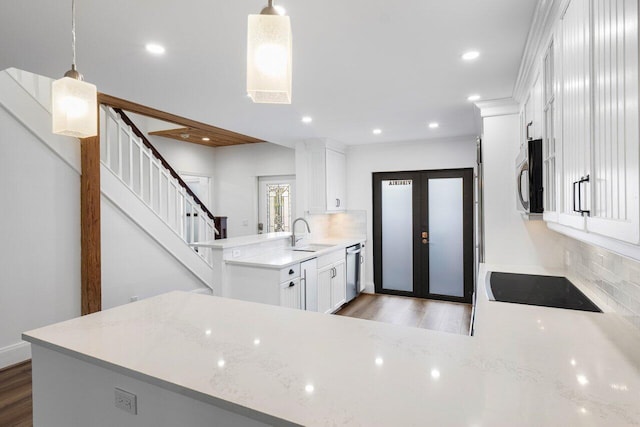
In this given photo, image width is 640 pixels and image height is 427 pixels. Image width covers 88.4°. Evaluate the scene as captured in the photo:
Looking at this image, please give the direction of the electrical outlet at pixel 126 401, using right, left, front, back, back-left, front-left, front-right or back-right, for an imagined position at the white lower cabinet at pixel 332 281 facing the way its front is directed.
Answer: front-right

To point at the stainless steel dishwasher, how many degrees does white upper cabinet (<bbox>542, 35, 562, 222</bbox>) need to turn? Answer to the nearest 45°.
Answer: approximately 45° to its right

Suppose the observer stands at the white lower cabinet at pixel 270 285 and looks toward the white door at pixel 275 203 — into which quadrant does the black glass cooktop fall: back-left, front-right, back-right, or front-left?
back-right

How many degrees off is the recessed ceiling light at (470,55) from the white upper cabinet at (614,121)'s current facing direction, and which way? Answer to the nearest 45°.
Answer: approximately 90° to its right

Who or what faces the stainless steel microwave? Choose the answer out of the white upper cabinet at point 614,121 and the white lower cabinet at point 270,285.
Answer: the white lower cabinet

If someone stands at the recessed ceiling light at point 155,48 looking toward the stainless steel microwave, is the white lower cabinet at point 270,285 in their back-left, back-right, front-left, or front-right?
front-left

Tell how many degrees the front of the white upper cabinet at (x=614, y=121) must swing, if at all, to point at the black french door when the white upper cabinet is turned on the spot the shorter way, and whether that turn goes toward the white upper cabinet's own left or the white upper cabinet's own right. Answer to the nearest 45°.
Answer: approximately 90° to the white upper cabinet's own right

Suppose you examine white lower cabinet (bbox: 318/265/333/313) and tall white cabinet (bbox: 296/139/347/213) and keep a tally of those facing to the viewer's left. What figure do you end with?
0

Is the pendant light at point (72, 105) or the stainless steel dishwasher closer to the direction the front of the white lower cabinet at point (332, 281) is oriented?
the pendant light

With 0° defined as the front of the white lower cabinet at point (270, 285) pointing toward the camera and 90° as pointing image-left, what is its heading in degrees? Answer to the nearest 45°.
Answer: approximately 315°

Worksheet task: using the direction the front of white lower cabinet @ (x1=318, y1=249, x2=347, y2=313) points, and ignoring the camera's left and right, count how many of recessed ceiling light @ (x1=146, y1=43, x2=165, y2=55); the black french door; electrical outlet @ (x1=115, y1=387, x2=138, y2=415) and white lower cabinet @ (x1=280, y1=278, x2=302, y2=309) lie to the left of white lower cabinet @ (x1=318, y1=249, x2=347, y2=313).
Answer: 1
